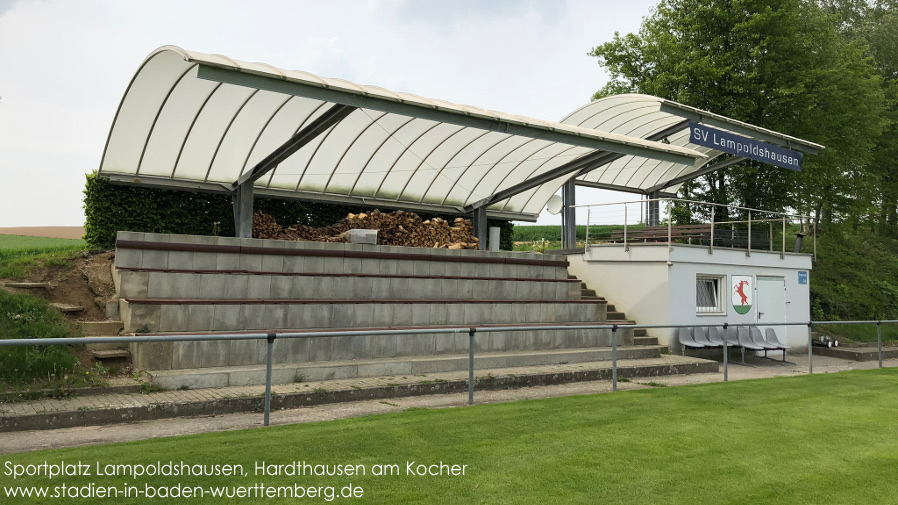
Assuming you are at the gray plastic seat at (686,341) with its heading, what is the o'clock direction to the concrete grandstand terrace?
The concrete grandstand terrace is roughly at 3 o'clock from the gray plastic seat.

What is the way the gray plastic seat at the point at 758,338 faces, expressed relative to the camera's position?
facing the viewer and to the right of the viewer

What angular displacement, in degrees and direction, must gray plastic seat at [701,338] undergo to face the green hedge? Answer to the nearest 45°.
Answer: approximately 135° to its right

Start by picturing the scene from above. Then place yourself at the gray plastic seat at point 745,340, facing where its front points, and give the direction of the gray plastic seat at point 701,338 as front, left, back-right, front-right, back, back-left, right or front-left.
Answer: right

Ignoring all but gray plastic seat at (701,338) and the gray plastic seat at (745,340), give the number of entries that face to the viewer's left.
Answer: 0

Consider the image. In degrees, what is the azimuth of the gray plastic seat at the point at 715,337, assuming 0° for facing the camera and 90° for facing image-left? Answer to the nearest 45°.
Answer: approximately 315°

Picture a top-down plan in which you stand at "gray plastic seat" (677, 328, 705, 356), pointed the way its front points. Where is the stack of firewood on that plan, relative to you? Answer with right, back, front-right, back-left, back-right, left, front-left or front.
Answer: back-right

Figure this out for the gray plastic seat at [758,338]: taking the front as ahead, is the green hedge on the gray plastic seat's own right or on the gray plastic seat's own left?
on the gray plastic seat's own right
